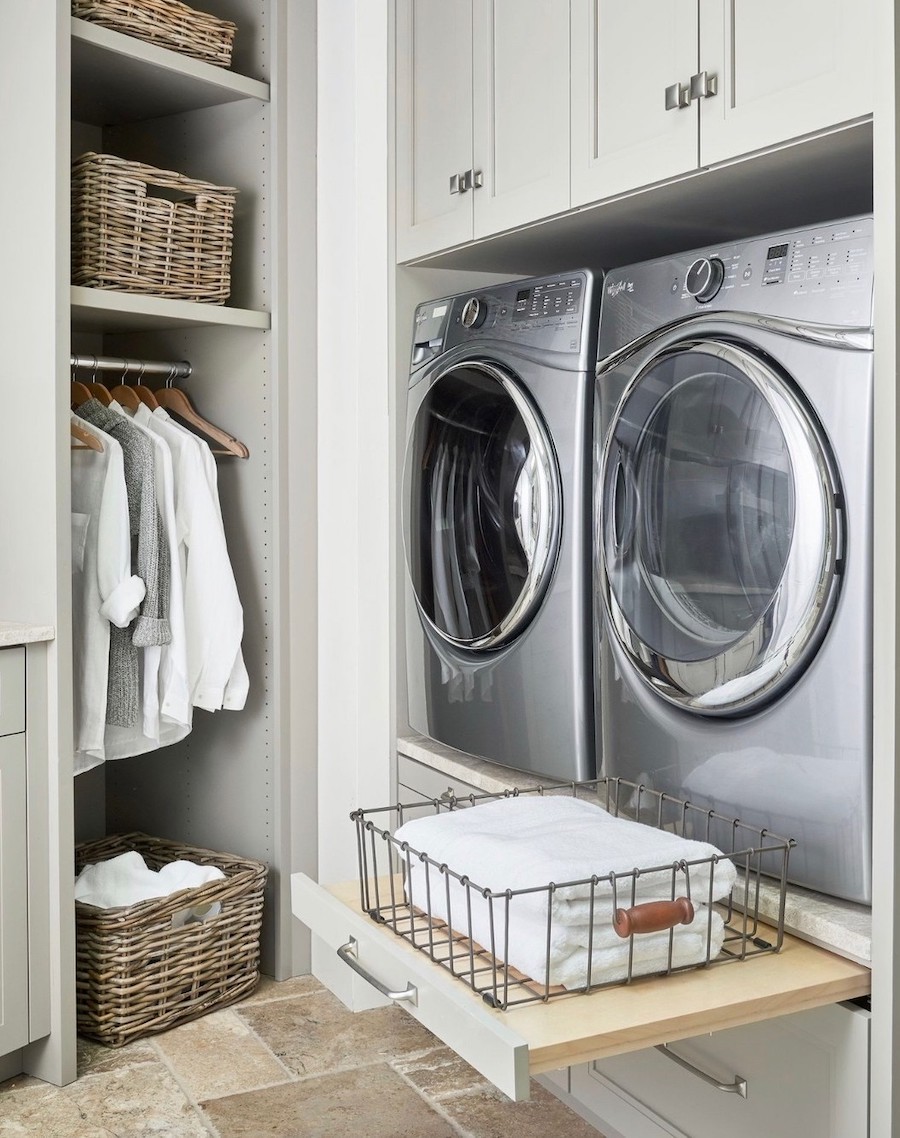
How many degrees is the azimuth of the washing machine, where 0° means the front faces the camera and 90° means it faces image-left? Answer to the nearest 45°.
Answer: approximately 45°

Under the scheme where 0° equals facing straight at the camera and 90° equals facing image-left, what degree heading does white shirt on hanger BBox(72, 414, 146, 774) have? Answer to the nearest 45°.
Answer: approximately 45°

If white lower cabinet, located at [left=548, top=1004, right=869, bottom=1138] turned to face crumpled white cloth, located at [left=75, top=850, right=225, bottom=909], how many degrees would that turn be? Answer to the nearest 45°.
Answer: approximately 90° to its right

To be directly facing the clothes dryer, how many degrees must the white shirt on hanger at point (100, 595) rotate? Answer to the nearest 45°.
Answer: approximately 90° to its left

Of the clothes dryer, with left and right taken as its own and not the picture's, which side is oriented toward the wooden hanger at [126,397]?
right

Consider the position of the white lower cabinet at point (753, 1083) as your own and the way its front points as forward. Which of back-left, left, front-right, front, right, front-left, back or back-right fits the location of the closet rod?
right

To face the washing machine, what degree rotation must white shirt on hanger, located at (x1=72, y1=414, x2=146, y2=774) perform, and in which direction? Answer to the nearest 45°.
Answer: approximately 90° to its left

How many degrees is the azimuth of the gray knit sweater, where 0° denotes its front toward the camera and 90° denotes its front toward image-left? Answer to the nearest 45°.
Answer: approximately 45°

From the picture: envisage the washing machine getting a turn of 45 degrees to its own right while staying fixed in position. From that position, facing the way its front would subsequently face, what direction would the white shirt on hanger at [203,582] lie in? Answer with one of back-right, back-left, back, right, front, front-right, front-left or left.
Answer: front-right

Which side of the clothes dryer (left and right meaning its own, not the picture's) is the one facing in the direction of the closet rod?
right
